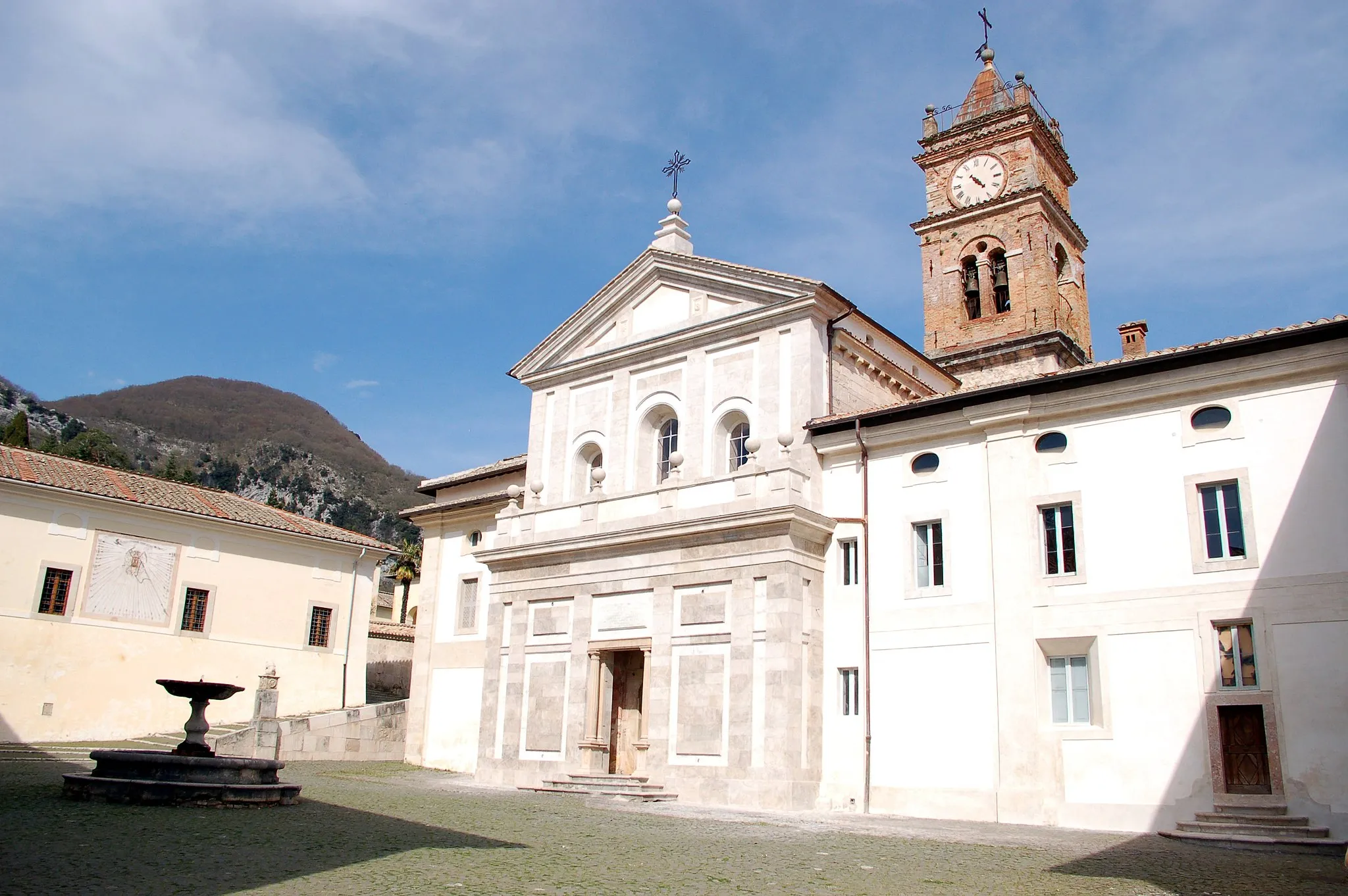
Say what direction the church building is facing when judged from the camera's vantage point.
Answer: facing the viewer and to the left of the viewer

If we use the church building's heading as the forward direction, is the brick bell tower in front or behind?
behind

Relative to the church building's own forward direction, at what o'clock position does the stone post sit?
The stone post is roughly at 2 o'clock from the church building.

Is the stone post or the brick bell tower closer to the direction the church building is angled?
the stone post
